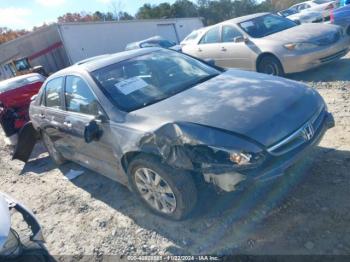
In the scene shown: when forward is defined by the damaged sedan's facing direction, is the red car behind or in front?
behind

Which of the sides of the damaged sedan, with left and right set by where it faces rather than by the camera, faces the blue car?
left

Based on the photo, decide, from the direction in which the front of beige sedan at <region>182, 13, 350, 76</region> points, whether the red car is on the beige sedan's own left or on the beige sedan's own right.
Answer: on the beige sedan's own right

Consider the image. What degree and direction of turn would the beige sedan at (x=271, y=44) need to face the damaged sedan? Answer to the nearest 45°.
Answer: approximately 45° to its right

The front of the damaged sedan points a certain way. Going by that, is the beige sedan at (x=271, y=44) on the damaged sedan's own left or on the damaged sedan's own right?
on the damaged sedan's own left

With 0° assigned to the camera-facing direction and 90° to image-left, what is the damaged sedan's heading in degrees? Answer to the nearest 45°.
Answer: approximately 315°

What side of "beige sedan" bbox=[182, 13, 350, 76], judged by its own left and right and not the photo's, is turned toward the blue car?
left

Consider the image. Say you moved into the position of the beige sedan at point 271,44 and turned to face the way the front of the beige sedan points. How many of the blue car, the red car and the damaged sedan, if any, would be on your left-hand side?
1

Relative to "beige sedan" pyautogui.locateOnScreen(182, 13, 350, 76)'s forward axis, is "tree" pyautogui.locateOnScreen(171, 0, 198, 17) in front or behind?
behind

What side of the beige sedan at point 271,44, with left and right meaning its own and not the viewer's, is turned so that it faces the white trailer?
back

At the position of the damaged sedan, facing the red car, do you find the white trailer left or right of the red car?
right
